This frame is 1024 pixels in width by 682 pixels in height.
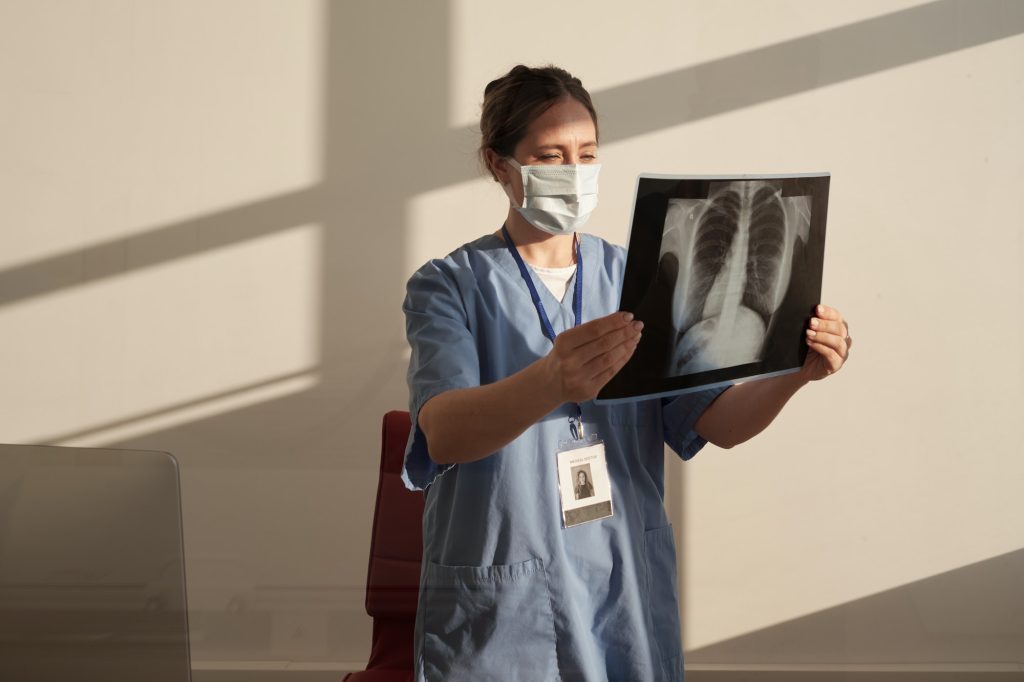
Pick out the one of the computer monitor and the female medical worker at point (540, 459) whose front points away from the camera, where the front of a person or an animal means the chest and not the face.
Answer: the computer monitor

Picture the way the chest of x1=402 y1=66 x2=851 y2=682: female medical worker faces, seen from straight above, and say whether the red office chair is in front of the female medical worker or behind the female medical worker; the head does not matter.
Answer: behind

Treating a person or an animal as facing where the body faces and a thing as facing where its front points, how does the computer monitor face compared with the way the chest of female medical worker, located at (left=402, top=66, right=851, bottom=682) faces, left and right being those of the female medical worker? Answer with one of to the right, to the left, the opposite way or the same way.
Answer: the opposite way

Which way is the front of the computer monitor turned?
away from the camera

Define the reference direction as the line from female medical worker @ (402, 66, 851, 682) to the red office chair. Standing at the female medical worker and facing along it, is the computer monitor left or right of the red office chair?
left

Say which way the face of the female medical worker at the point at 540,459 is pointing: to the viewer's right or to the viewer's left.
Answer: to the viewer's right

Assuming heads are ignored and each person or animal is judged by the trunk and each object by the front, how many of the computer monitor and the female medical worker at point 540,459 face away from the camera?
1

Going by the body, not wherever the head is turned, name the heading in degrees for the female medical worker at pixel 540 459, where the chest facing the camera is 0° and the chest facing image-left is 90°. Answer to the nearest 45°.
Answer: approximately 315°
